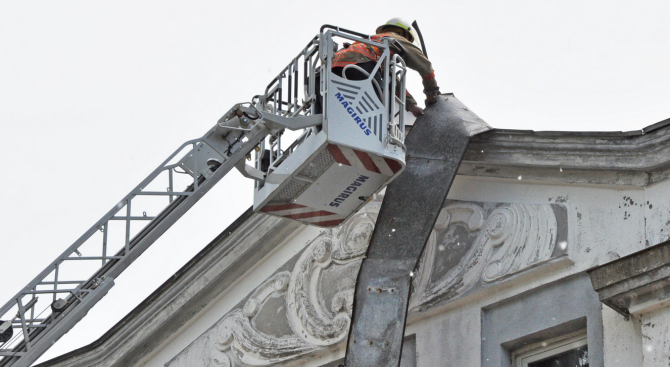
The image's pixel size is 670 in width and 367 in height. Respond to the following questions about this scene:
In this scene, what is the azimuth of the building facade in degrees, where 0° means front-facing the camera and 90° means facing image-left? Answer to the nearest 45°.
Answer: approximately 45°
